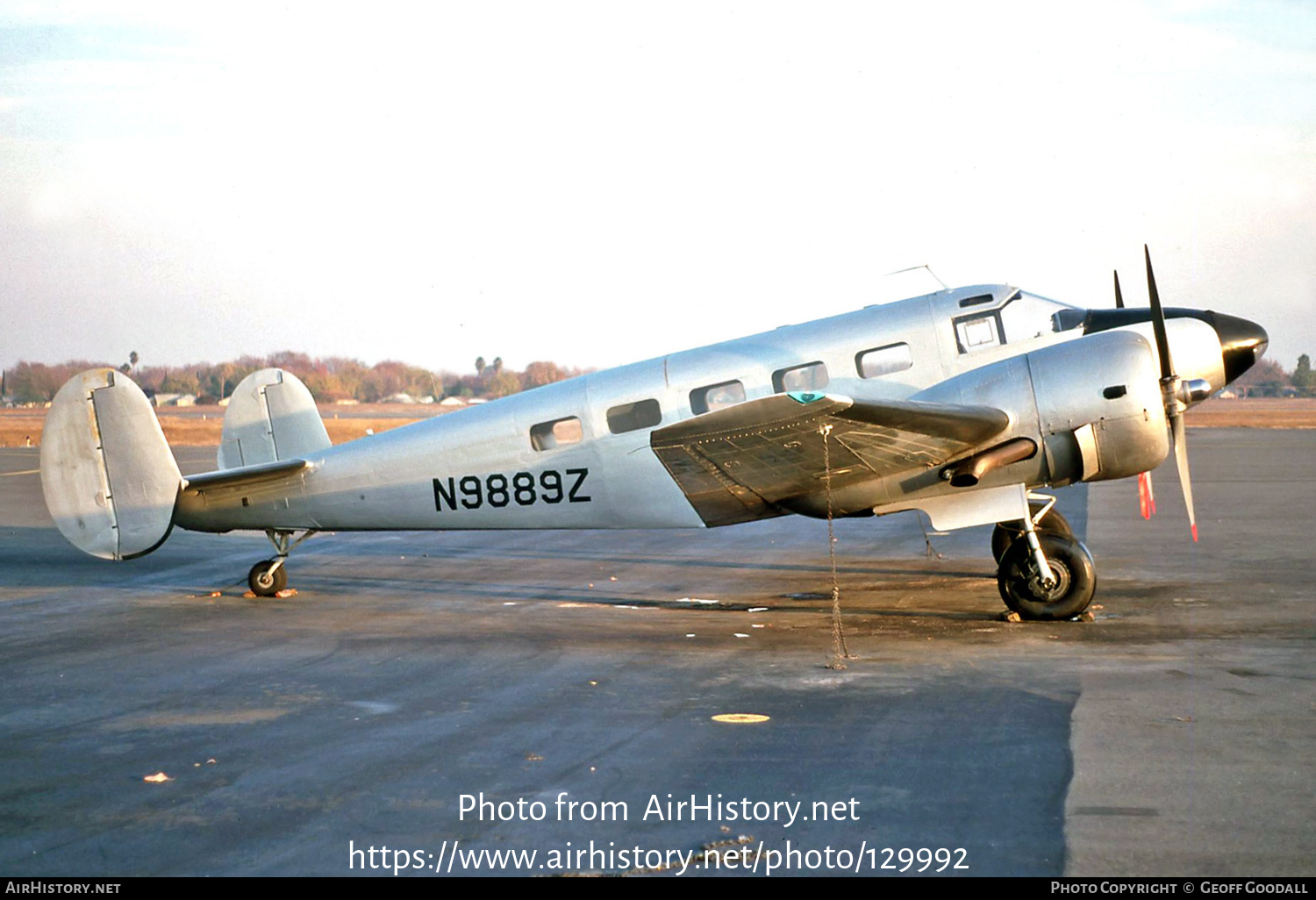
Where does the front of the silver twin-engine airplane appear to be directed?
to the viewer's right
